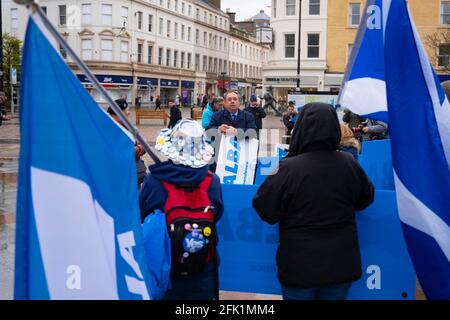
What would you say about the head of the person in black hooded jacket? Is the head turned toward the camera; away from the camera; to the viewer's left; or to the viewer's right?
away from the camera

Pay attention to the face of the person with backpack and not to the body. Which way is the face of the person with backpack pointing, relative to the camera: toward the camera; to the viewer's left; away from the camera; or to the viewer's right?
away from the camera

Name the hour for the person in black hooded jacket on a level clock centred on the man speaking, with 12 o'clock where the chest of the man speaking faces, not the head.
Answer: The person in black hooded jacket is roughly at 12 o'clock from the man speaking.

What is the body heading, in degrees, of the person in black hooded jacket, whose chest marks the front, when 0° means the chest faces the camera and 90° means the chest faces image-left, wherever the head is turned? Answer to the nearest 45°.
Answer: approximately 180°

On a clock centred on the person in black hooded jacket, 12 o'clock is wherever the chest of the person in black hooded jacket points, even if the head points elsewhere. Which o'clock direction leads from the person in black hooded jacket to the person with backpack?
The person with backpack is roughly at 9 o'clock from the person in black hooded jacket.

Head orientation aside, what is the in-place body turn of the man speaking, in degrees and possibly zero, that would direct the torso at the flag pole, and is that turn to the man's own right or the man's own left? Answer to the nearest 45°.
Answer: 0° — they already face it

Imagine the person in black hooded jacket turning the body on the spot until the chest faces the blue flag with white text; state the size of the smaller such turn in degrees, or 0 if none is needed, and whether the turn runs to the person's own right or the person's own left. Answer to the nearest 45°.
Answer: approximately 135° to the person's own left

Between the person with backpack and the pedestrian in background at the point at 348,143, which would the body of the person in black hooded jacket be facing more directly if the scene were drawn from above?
the pedestrian in background

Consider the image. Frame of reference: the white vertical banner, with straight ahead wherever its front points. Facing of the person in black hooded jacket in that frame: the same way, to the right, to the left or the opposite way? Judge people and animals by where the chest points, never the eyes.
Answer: the opposite way

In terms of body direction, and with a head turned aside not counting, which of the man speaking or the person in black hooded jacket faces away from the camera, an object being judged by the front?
the person in black hooded jacket

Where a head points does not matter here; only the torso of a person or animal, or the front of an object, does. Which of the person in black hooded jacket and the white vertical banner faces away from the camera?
the person in black hooded jacket

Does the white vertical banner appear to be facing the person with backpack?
yes
